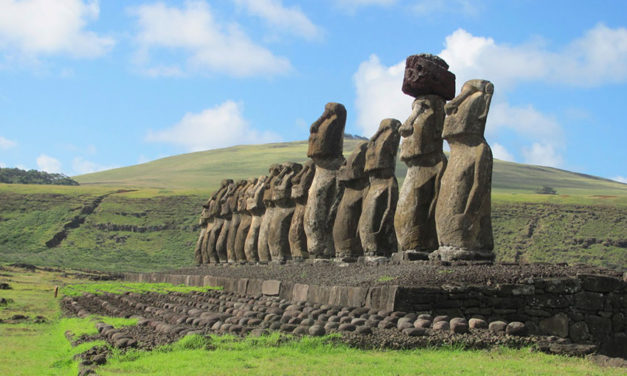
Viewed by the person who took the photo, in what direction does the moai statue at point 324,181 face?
facing to the left of the viewer

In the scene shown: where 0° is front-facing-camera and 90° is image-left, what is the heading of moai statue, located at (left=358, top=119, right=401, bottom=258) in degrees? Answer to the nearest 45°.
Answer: approximately 45°

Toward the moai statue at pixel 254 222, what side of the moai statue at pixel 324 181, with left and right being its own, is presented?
right

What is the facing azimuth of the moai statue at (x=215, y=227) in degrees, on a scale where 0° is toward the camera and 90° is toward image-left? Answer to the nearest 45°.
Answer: approximately 90°

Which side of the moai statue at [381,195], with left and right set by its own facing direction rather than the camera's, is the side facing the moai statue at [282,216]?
right

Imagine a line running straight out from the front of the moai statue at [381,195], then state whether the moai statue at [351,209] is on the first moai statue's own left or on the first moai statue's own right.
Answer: on the first moai statue's own right

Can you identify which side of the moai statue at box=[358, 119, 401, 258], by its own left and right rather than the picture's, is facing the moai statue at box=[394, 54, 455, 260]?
left

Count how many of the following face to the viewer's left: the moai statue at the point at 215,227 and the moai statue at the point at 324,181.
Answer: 2

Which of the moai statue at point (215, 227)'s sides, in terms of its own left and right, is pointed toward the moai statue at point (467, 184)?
left
